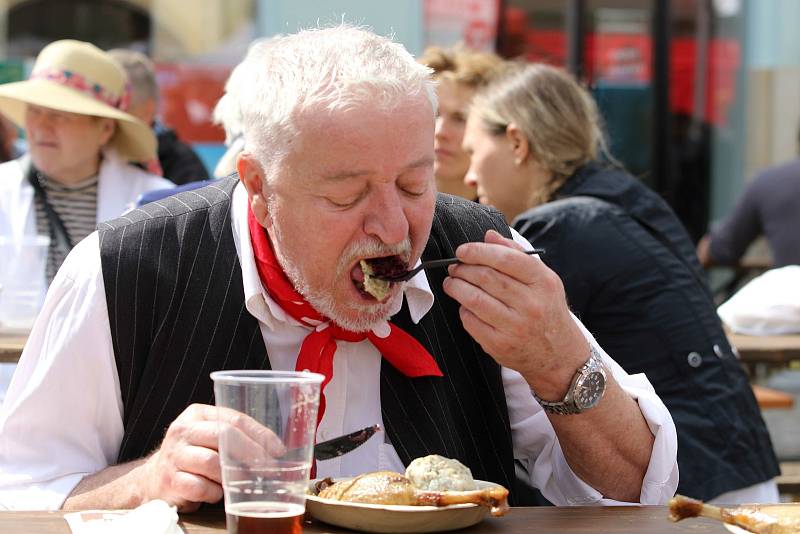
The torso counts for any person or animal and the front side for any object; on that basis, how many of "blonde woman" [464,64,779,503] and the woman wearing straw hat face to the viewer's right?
0

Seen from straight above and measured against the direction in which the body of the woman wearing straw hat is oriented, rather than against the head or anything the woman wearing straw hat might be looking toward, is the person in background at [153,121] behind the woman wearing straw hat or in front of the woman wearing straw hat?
behind

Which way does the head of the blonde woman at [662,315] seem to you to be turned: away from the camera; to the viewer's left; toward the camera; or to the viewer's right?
to the viewer's left

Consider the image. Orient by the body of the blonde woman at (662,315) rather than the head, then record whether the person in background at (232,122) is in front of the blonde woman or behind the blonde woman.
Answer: in front

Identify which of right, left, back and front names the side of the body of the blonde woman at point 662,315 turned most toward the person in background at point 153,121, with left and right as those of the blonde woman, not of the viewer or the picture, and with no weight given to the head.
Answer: front

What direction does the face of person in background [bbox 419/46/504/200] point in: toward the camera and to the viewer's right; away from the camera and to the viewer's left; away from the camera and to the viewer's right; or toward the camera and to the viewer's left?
toward the camera and to the viewer's left

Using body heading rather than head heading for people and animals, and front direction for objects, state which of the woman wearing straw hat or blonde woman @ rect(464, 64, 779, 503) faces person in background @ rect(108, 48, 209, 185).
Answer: the blonde woman

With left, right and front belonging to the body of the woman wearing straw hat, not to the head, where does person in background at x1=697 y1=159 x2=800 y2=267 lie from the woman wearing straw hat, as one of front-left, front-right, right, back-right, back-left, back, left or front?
back-left

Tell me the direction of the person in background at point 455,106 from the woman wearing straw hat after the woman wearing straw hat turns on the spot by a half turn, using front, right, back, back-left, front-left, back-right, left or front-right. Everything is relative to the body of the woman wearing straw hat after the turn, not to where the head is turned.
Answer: front-right

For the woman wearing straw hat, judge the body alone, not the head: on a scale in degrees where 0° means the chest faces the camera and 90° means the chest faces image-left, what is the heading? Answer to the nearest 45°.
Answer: approximately 45°

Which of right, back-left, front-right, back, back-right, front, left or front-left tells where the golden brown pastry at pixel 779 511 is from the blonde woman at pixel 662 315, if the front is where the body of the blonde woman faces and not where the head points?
back-left

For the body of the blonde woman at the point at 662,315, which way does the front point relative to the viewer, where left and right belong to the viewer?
facing away from the viewer and to the left of the viewer

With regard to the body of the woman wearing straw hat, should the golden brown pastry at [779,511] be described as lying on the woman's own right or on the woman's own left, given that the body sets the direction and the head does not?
on the woman's own left

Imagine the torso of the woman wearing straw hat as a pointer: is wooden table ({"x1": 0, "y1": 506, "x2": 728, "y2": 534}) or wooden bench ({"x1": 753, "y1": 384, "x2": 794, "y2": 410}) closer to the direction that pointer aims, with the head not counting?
the wooden table
